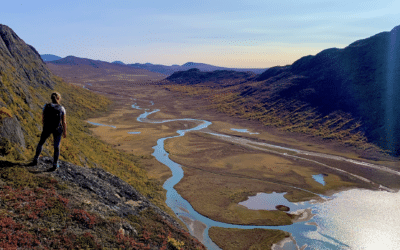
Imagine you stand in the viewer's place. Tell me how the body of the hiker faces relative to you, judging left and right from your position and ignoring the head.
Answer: facing away from the viewer and to the right of the viewer

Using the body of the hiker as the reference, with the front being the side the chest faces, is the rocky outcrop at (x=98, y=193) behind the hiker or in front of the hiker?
behind
